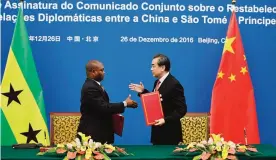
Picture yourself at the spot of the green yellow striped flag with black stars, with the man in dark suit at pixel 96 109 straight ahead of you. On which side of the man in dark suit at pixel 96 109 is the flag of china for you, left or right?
left

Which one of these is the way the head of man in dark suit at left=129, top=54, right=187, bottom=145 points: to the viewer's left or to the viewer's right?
to the viewer's left

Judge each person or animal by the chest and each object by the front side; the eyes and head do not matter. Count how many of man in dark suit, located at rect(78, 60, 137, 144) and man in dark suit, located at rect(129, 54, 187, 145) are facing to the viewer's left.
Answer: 1

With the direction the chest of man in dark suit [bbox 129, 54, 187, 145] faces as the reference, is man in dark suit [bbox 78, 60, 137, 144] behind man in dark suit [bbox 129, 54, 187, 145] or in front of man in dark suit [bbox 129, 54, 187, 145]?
in front

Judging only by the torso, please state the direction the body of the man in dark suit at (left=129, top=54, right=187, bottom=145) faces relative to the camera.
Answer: to the viewer's left

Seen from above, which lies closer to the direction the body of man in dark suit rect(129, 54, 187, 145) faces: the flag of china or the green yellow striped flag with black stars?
the green yellow striped flag with black stars

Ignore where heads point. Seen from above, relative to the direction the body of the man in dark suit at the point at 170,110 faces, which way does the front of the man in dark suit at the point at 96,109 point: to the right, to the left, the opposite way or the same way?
the opposite way

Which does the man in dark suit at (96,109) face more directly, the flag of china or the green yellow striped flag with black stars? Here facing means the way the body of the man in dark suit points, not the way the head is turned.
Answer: the flag of china

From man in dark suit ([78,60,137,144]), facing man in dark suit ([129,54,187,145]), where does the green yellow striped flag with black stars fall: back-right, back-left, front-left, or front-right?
back-left

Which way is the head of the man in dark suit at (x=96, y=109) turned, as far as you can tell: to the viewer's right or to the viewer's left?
to the viewer's right

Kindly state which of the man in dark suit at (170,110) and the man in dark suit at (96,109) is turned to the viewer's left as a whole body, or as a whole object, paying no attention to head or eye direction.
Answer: the man in dark suit at (170,110)

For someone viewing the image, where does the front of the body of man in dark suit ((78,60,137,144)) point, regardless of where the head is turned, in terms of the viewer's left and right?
facing to the right of the viewer
